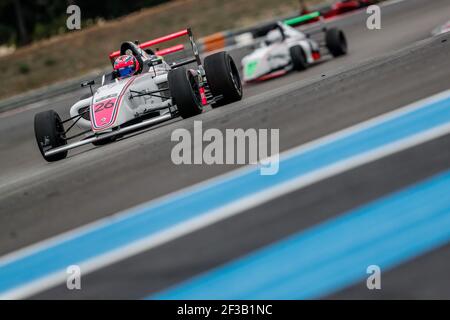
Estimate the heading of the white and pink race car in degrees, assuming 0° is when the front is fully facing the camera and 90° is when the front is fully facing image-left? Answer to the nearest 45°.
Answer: approximately 45°

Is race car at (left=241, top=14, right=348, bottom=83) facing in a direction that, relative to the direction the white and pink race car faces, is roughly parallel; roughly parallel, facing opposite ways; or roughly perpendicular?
roughly parallel

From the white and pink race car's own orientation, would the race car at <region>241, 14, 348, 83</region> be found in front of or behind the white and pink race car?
behind

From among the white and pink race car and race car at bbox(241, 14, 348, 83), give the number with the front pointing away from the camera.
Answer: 0

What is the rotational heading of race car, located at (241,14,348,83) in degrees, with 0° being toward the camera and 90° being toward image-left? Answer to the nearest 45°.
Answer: approximately 45°

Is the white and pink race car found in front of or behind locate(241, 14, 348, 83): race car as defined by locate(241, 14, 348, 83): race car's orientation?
in front
